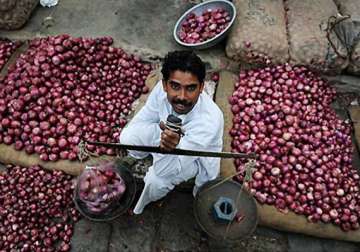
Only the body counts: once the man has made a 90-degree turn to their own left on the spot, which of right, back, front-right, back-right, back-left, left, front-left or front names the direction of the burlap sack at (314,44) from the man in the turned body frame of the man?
front-left

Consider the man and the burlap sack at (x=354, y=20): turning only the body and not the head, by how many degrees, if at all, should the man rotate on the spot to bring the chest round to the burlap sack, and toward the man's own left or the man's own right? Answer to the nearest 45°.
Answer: approximately 135° to the man's own left

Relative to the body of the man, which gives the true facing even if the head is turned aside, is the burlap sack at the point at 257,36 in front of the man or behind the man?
behind

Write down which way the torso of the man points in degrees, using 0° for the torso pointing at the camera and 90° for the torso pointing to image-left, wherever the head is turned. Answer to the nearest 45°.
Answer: approximately 0°

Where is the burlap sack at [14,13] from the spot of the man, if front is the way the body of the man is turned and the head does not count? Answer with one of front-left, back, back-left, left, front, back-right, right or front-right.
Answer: back-right

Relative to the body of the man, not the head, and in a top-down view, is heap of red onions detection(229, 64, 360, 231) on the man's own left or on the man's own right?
on the man's own left

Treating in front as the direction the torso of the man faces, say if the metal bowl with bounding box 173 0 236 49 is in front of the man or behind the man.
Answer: behind

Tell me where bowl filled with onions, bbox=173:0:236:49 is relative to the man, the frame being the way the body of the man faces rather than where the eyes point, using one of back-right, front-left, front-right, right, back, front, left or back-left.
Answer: back

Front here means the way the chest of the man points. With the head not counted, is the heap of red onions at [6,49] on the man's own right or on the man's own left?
on the man's own right

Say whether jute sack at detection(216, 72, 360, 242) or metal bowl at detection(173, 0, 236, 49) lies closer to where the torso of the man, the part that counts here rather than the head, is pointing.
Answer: the jute sack
